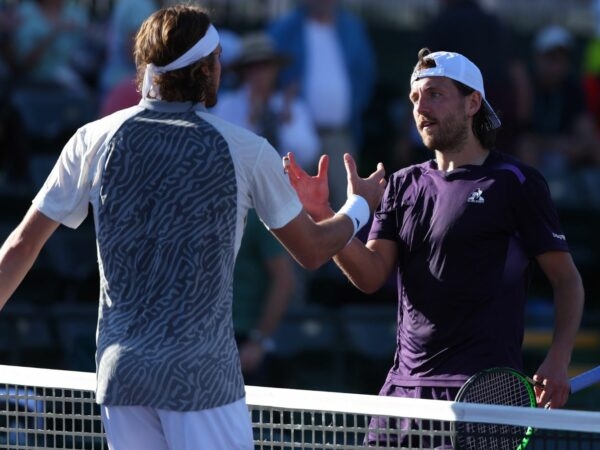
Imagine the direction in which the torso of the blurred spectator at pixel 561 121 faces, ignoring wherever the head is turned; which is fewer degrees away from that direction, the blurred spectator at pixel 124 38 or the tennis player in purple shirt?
the tennis player in purple shirt

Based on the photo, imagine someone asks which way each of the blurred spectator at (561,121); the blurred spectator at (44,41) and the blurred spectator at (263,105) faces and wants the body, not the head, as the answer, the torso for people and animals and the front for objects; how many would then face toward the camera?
3

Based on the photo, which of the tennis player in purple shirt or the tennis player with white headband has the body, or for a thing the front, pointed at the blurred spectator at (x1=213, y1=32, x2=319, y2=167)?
the tennis player with white headband

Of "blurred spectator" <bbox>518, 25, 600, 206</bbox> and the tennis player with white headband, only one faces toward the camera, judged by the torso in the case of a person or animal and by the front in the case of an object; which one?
the blurred spectator

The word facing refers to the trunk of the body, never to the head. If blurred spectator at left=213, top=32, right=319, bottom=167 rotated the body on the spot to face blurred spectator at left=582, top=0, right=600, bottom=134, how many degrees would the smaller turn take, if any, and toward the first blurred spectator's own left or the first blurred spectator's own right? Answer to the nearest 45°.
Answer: approximately 135° to the first blurred spectator's own left

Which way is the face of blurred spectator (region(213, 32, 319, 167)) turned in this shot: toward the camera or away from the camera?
toward the camera

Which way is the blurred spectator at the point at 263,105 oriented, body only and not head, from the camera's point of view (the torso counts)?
toward the camera

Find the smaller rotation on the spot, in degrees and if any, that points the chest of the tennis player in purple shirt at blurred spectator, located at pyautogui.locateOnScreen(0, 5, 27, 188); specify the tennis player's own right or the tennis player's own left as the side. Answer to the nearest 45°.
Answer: approximately 90° to the tennis player's own right

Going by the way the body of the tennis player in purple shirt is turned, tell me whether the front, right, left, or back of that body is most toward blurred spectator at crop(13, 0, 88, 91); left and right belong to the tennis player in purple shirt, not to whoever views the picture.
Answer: right

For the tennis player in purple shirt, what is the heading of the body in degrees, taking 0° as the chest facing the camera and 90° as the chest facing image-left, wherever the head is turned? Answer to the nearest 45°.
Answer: approximately 45°

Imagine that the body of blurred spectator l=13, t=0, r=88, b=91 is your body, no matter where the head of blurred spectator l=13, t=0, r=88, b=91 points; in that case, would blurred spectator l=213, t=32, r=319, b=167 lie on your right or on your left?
on your left

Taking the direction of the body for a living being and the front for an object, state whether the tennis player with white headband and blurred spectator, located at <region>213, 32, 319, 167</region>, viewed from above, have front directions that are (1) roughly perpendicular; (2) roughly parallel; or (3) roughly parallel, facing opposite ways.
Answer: roughly parallel, facing opposite ways

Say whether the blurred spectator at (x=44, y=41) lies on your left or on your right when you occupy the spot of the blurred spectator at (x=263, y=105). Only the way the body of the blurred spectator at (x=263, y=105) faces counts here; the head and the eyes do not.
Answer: on your right

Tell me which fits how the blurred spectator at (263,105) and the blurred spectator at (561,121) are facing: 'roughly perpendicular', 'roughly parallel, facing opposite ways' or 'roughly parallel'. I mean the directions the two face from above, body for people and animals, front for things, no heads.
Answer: roughly parallel

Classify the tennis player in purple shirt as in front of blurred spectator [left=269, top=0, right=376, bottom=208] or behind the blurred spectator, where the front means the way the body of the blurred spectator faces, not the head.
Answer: in front

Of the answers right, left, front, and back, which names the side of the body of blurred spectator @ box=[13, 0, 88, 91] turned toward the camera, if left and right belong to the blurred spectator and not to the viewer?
front

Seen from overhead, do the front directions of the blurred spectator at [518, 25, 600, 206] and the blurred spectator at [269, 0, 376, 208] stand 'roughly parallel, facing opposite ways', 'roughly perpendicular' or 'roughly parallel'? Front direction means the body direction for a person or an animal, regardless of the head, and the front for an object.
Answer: roughly parallel

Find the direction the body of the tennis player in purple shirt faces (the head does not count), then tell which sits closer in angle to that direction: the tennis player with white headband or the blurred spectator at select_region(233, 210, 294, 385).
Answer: the tennis player with white headband

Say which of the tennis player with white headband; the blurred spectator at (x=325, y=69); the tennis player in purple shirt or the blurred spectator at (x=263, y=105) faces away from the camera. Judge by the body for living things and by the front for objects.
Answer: the tennis player with white headband

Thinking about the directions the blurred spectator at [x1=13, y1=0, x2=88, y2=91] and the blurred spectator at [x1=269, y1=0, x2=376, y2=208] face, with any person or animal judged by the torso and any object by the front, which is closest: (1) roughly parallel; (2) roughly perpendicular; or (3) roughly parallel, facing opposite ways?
roughly parallel

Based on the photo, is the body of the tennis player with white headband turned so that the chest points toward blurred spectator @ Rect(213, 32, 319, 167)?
yes

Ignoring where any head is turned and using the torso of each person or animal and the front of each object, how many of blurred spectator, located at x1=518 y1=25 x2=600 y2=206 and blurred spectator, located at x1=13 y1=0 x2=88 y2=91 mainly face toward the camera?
2
